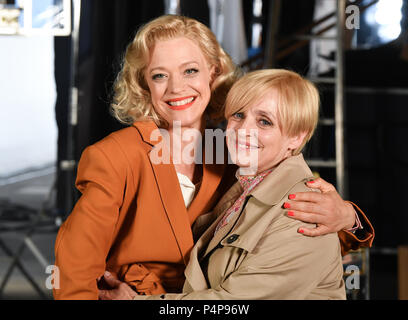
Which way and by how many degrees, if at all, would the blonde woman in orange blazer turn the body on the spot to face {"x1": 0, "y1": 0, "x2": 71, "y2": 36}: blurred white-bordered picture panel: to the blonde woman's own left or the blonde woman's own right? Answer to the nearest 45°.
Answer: approximately 180°

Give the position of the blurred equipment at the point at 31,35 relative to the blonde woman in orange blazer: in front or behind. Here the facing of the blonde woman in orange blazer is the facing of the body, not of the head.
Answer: behind

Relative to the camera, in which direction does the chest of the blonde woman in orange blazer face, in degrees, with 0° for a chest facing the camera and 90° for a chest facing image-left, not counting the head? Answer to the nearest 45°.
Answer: approximately 315°
